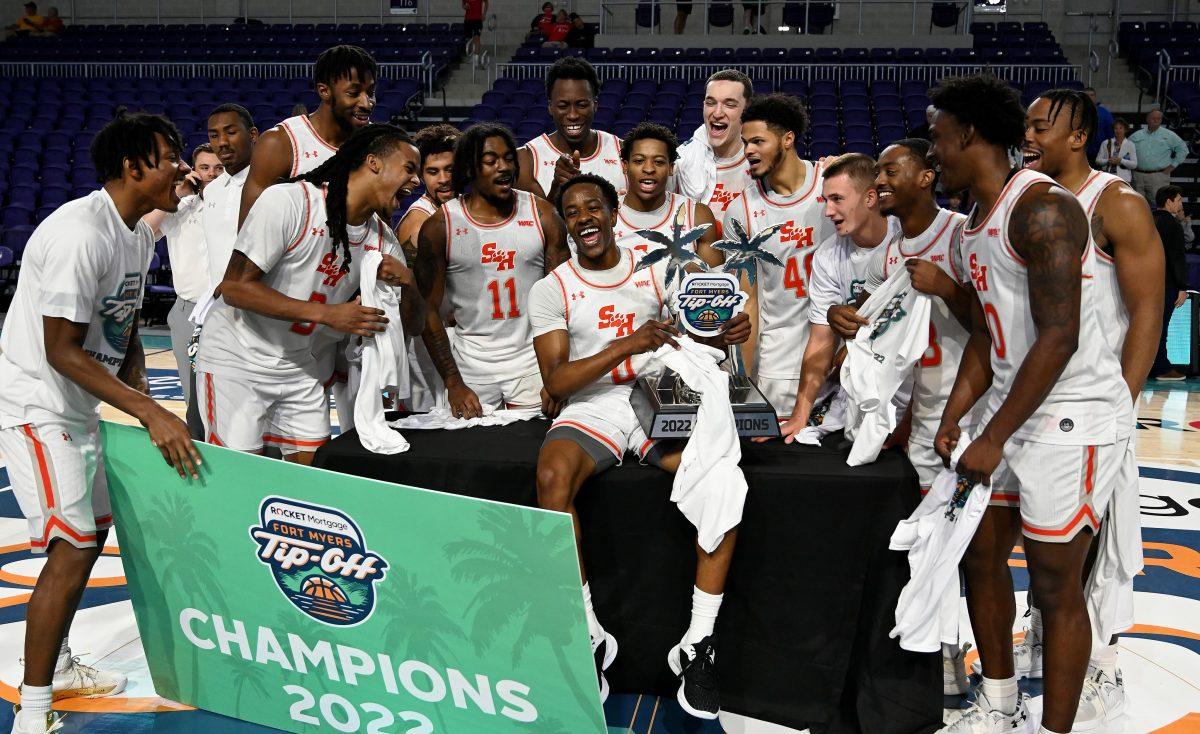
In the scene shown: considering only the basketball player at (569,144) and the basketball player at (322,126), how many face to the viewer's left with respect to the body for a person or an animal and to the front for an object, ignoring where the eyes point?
0

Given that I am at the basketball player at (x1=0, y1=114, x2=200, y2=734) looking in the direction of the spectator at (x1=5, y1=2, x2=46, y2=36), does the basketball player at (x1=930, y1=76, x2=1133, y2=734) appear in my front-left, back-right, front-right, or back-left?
back-right

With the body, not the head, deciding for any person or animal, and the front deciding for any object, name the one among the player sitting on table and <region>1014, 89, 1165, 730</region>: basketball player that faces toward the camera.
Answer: the player sitting on table

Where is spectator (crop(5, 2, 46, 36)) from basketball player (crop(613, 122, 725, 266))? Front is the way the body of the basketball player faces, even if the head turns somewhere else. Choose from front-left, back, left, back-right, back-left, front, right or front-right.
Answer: back-right

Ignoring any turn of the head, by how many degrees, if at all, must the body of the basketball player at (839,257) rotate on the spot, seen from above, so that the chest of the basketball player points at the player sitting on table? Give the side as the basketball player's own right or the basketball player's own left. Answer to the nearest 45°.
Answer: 0° — they already face them

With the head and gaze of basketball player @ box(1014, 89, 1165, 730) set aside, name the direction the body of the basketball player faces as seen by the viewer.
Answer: to the viewer's left

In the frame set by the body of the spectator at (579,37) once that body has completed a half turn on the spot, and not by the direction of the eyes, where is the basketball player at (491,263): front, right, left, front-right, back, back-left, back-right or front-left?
back

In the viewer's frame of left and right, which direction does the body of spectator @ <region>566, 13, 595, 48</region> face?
facing the viewer

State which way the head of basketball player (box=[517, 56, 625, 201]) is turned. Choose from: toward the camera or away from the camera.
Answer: toward the camera

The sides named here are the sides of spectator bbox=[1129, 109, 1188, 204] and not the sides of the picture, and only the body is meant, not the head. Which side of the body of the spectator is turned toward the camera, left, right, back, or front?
front

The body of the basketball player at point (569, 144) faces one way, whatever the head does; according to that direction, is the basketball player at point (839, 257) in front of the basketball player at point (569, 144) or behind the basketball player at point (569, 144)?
in front

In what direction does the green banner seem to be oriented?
toward the camera

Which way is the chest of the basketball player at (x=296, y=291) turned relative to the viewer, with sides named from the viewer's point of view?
facing the viewer and to the right of the viewer

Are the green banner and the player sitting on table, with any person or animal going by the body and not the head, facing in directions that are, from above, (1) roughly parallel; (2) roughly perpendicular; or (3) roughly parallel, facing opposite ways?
roughly parallel

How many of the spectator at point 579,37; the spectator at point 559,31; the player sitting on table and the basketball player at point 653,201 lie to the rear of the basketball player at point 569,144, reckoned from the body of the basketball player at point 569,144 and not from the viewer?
2

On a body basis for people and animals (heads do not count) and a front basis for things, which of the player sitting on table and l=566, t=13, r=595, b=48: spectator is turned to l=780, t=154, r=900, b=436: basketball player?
the spectator
